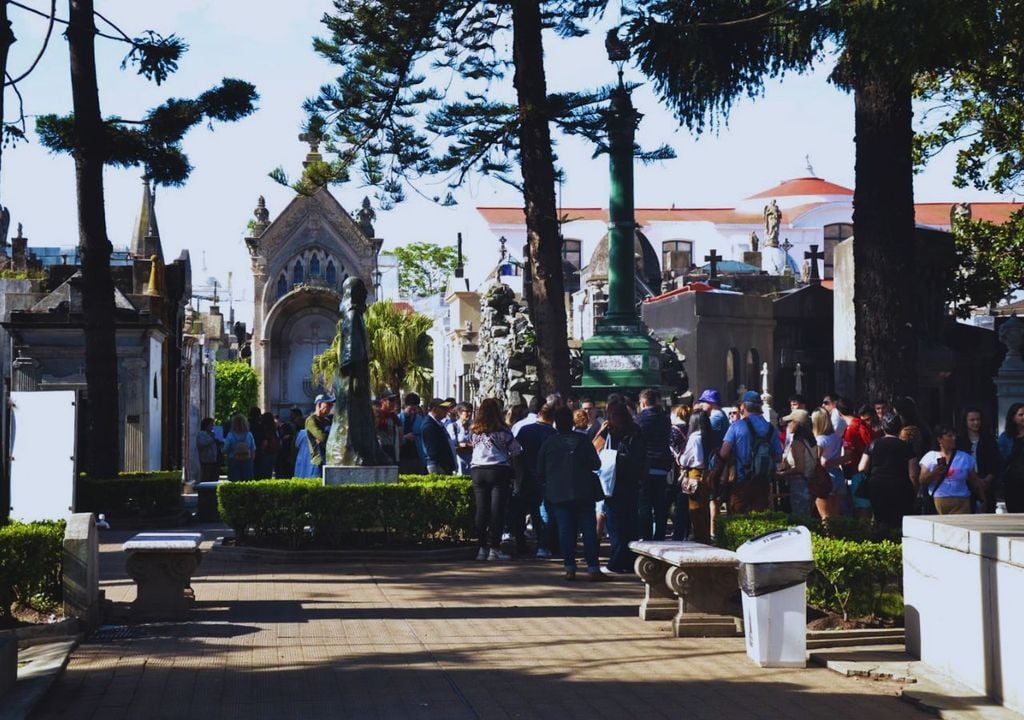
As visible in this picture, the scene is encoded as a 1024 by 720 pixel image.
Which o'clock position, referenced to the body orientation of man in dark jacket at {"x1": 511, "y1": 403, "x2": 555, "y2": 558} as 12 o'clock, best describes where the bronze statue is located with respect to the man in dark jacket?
The bronze statue is roughly at 11 o'clock from the man in dark jacket.

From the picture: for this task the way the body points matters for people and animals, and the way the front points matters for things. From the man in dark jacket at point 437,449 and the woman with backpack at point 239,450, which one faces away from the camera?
the woman with backpack

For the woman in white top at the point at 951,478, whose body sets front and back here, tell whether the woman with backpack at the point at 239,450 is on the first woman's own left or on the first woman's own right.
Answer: on the first woman's own right

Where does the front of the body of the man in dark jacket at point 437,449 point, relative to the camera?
to the viewer's right

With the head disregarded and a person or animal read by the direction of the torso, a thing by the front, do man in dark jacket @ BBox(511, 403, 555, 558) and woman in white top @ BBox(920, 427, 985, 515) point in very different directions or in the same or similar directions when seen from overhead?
very different directions

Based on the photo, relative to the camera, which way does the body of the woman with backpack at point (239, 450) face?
away from the camera

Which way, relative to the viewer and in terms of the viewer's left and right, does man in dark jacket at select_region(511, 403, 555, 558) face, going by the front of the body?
facing away from the viewer and to the right of the viewer

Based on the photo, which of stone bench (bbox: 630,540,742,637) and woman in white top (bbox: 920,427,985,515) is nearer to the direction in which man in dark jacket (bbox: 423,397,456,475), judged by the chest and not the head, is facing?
the woman in white top
